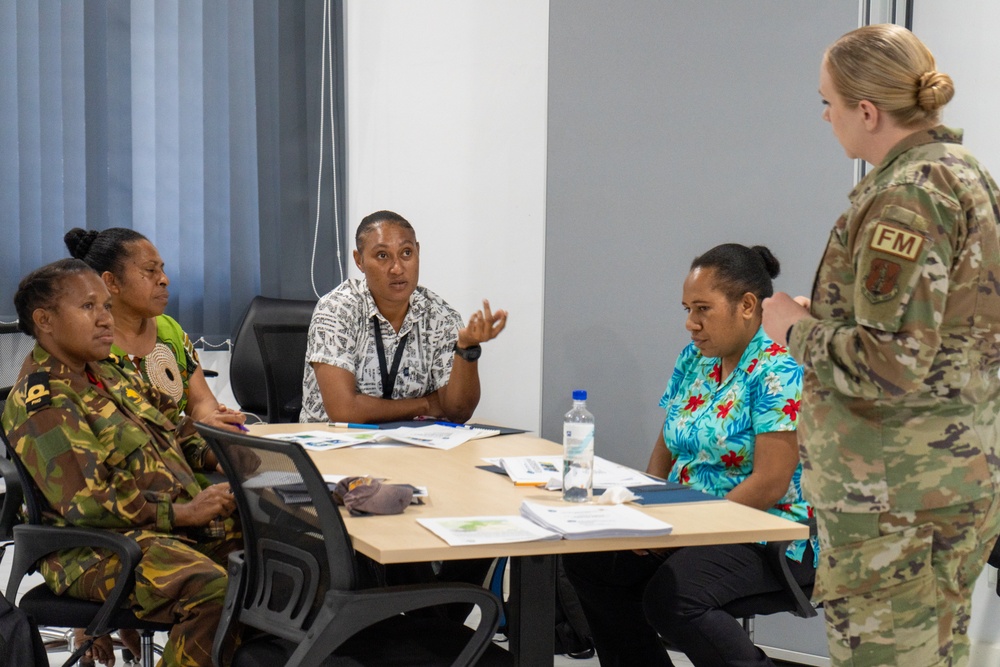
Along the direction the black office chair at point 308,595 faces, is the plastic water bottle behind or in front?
in front

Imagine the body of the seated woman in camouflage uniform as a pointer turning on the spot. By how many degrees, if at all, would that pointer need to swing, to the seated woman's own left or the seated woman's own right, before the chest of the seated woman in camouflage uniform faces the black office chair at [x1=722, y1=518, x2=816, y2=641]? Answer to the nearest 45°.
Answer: approximately 45° to the seated woman's own left

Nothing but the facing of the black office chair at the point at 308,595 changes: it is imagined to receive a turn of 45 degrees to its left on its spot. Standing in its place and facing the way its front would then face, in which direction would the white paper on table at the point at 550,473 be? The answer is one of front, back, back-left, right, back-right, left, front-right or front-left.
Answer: front-right

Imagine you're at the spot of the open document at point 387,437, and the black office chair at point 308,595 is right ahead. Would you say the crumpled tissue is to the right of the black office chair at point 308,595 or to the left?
left

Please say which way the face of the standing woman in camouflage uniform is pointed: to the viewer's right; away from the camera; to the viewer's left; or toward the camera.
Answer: to the viewer's left

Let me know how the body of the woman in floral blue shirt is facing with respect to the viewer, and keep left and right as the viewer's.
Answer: facing the viewer and to the left of the viewer

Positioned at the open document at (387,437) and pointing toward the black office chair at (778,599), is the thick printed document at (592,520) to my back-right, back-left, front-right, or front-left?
front-right

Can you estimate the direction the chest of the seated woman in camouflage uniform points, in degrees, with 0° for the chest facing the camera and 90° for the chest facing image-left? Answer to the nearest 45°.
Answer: approximately 315°

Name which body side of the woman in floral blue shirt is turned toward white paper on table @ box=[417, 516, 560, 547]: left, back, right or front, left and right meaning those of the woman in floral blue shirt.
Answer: front

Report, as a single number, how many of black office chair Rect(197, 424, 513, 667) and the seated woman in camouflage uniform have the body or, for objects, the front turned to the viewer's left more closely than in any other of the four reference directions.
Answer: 0

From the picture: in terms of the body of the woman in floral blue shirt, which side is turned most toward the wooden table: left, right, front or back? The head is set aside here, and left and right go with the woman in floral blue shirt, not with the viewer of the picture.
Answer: front

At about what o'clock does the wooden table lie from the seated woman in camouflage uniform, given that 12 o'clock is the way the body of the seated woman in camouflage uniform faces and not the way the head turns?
The wooden table is roughly at 12 o'clock from the seated woman in camouflage uniform.

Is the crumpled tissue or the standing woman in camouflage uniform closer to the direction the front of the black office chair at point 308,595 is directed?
the crumpled tissue

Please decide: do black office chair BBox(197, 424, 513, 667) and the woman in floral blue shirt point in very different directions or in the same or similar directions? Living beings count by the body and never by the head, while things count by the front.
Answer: very different directions
